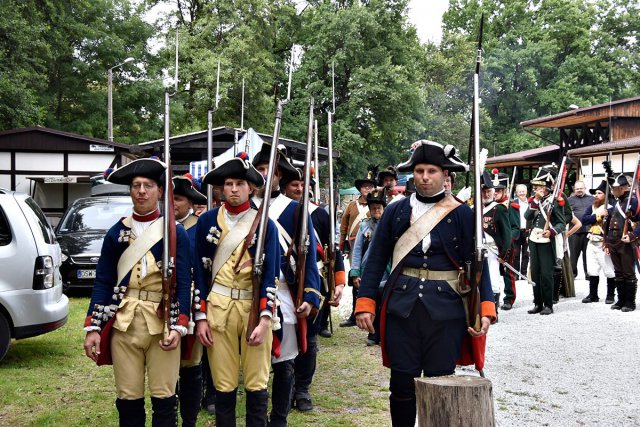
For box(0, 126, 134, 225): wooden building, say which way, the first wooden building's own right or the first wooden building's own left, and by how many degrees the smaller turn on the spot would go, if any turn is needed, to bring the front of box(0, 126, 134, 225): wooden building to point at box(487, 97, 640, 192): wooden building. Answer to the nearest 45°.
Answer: approximately 90° to the first wooden building's own left

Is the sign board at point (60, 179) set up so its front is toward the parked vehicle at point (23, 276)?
yes

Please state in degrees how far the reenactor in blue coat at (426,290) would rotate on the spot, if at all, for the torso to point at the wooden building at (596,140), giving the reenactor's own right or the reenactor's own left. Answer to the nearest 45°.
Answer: approximately 180°

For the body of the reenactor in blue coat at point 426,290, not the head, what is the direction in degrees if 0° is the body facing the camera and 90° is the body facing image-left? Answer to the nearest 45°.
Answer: approximately 0°

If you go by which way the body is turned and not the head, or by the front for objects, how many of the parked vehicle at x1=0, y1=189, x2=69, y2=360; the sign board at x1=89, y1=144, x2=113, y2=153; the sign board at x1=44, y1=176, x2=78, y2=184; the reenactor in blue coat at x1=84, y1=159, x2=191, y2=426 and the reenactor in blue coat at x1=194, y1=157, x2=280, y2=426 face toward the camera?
4
